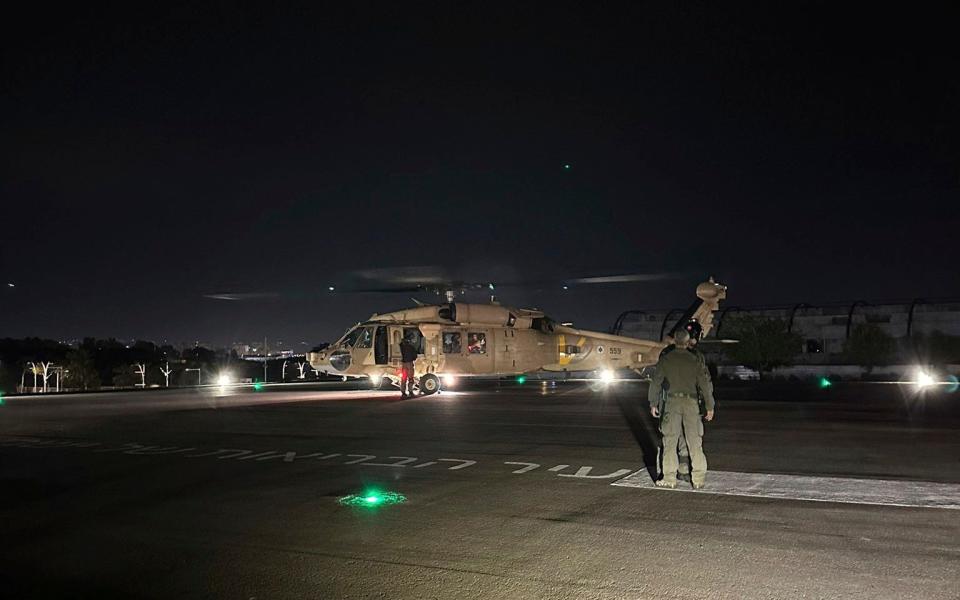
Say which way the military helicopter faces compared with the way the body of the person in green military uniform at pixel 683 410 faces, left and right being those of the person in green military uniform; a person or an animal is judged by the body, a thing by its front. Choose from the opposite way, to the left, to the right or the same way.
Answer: to the left

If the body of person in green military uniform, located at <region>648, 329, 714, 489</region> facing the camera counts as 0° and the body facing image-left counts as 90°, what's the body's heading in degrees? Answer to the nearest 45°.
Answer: approximately 180°

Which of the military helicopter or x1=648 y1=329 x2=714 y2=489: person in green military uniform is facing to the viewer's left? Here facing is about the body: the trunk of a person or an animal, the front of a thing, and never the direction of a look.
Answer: the military helicopter

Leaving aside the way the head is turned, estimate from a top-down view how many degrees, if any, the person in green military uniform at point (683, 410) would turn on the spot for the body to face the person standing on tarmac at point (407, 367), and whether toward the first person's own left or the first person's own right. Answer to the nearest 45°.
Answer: approximately 45° to the first person's own left

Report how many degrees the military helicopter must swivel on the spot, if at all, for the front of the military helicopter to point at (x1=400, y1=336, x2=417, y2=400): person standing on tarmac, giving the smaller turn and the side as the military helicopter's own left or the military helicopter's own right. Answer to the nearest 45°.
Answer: approximately 45° to the military helicopter's own left

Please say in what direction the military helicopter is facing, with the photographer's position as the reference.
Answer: facing to the left of the viewer

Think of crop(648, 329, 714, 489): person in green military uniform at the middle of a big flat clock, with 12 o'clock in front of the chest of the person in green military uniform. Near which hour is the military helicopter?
The military helicopter is roughly at 11 o'clock from the person in green military uniform.

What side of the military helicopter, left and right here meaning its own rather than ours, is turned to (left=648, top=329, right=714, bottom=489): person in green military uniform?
left

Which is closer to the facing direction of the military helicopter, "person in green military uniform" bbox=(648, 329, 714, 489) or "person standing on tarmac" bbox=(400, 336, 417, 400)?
the person standing on tarmac

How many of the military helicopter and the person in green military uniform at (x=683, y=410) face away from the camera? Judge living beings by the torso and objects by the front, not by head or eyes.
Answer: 1
